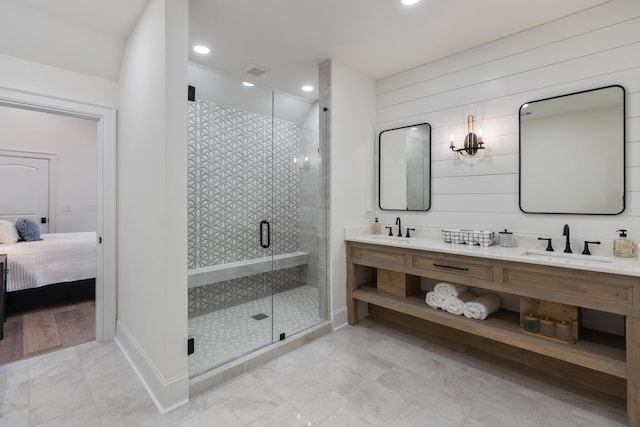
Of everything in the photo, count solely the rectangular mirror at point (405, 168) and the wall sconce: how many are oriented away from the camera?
0

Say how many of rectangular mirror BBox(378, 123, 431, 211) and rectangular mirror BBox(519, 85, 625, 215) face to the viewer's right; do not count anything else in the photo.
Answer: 0

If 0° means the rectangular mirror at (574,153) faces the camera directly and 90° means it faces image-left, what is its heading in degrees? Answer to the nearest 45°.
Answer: approximately 45°

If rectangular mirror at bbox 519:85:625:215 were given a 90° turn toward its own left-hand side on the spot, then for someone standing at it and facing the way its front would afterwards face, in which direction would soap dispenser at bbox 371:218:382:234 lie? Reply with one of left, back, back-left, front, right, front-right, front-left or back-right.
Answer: back-right

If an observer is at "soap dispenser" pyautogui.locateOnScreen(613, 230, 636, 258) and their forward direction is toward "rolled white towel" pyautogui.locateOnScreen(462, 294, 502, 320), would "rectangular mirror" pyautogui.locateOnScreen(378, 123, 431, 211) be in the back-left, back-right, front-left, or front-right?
front-right

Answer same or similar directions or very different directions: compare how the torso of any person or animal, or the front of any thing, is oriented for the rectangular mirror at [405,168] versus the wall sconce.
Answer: same or similar directions

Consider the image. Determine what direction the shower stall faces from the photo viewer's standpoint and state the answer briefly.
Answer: facing the viewer and to the right of the viewer

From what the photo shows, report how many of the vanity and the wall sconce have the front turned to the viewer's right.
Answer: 0

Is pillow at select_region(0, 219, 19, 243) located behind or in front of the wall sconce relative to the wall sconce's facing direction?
in front

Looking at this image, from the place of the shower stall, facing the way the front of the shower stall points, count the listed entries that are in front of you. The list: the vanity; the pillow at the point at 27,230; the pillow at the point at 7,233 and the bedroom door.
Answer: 1
